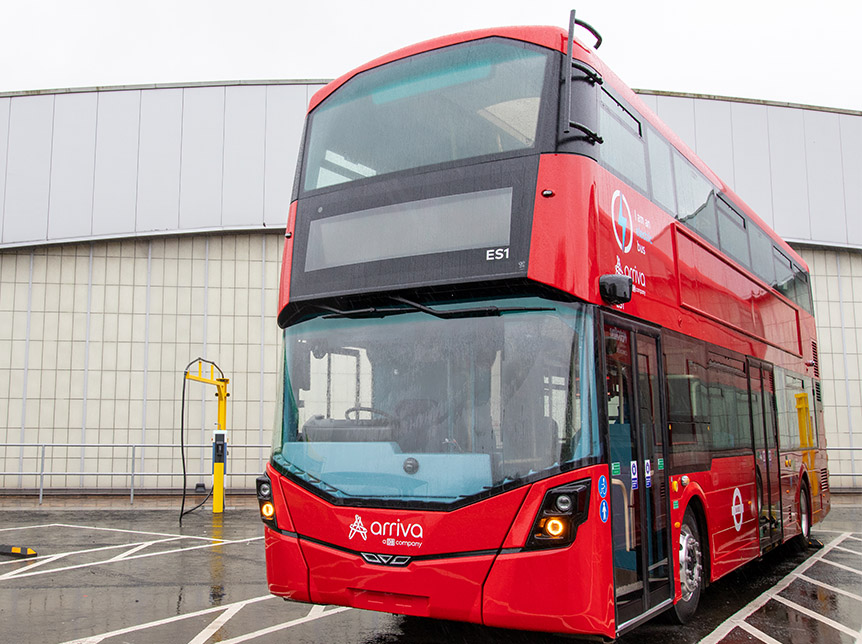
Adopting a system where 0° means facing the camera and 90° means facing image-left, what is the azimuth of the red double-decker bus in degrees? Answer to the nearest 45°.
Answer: approximately 45°

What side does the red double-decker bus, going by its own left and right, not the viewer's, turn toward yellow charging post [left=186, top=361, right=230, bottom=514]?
right

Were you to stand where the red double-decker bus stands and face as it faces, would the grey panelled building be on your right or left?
on your right
